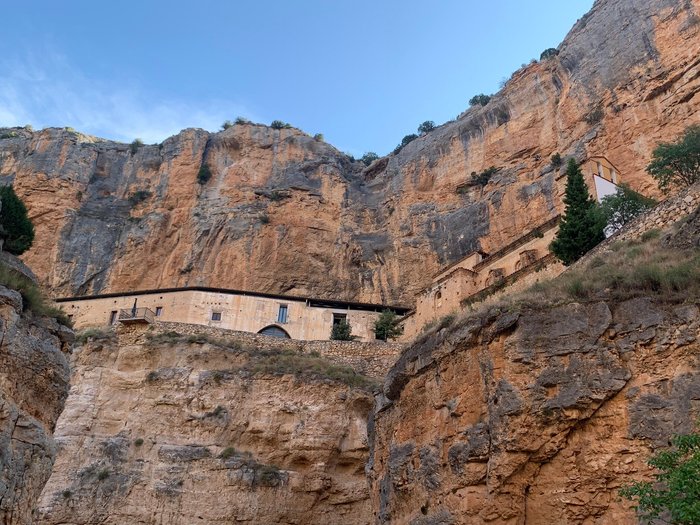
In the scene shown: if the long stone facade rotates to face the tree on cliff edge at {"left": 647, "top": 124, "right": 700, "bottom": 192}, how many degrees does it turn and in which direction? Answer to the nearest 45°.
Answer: approximately 45° to its left

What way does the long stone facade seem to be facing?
toward the camera

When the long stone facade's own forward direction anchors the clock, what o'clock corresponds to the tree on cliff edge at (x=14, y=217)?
The tree on cliff edge is roughly at 2 o'clock from the long stone facade.

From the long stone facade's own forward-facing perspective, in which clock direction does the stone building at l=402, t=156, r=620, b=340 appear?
The stone building is roughly at 10 o'clock from the long stone facade.

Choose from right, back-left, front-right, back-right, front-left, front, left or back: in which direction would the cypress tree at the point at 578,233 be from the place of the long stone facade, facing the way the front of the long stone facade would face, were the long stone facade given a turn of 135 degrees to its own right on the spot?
back

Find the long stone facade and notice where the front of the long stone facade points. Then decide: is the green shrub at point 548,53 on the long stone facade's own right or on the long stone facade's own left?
on the long stone facade's own left

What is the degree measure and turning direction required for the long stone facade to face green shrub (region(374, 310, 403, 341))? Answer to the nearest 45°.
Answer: approximately 90° to its left

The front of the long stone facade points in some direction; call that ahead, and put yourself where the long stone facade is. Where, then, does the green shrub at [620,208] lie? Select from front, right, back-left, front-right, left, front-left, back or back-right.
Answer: front-left

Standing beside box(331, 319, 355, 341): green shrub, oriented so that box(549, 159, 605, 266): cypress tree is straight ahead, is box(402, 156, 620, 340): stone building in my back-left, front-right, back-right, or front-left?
front-left
